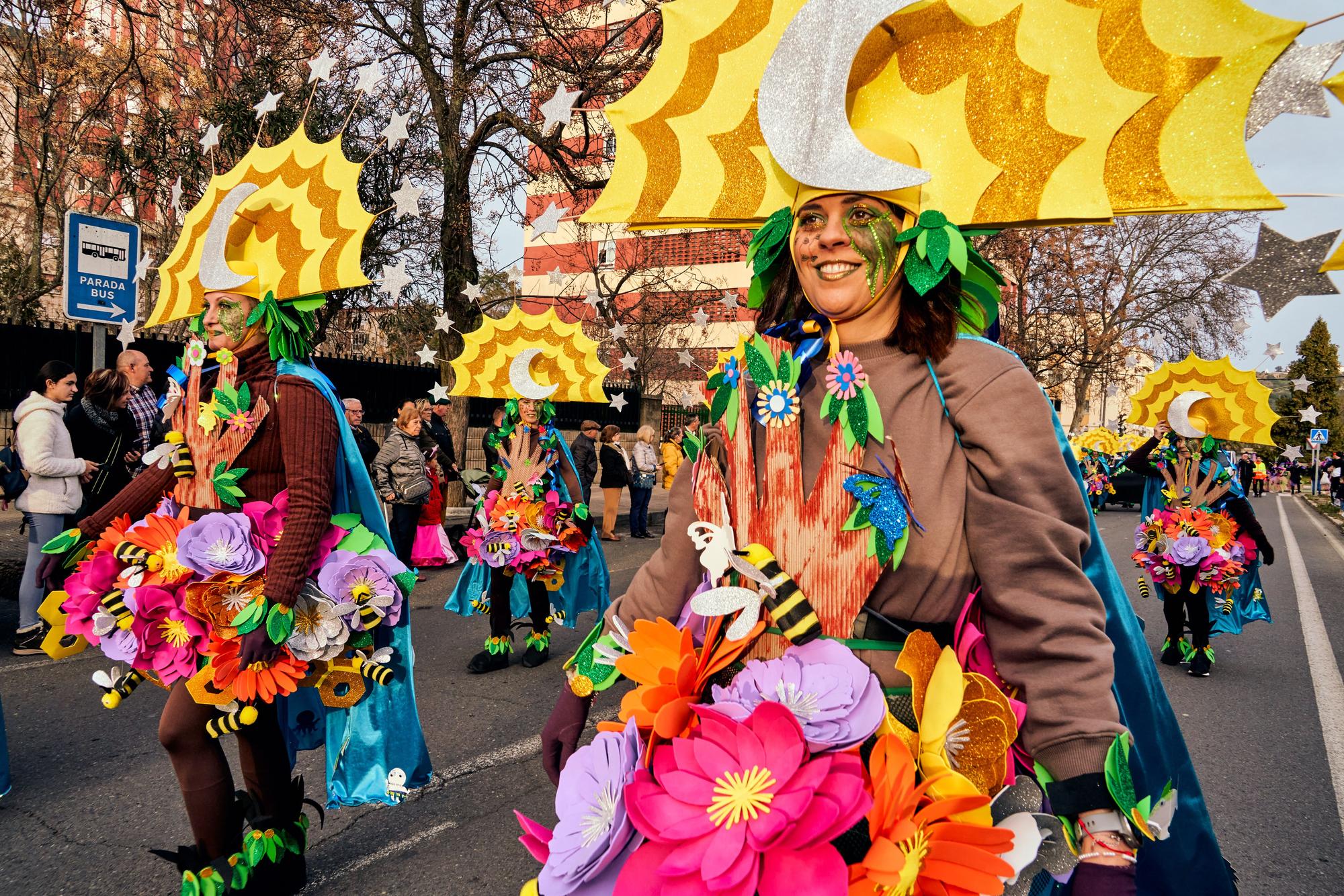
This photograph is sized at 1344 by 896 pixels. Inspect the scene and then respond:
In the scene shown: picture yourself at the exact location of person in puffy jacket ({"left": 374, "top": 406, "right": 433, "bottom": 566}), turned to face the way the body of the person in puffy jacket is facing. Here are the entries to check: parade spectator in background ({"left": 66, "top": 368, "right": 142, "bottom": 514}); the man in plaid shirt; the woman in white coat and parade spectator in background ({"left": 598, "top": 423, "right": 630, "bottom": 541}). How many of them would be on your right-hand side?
3

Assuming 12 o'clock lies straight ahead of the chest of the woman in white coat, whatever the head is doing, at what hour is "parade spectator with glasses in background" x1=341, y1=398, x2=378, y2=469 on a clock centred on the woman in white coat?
The parade spectator with glasses in background is roughly at 11 o'clock from the woman in white coat.

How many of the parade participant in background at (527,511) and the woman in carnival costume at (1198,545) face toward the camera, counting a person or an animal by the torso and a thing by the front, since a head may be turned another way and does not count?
2

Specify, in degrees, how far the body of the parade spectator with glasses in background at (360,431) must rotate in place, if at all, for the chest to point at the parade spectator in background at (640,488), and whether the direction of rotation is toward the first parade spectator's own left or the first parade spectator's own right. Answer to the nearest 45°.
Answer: approximately 90° to the first parade spectator's own left
